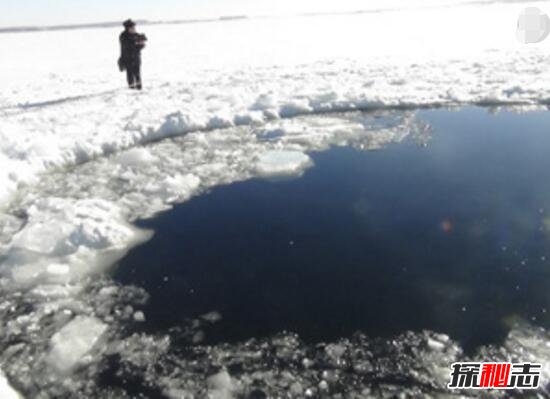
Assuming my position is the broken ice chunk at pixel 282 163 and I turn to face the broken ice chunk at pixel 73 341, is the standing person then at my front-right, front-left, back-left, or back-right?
back-right

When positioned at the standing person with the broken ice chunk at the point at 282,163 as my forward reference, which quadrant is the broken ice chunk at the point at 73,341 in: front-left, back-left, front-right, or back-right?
front-right

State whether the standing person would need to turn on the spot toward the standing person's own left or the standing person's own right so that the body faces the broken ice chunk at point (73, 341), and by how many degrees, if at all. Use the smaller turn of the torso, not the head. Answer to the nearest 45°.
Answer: approximately 45° to the standing person's own right

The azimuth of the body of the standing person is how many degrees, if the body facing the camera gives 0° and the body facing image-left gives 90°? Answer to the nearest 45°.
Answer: approximately 315°

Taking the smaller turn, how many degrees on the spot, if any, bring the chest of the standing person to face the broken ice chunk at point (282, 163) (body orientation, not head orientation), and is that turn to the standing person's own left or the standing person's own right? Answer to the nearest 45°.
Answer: approximately 45° to the standing person's own right
